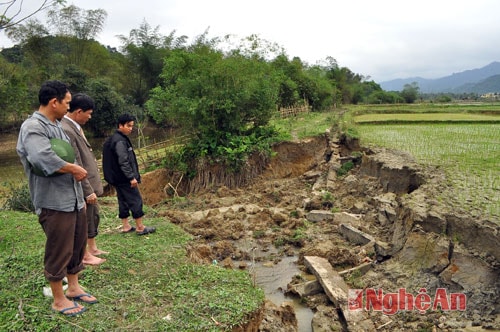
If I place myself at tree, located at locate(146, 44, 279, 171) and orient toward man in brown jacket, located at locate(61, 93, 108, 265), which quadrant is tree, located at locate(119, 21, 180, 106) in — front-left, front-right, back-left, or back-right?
back-right

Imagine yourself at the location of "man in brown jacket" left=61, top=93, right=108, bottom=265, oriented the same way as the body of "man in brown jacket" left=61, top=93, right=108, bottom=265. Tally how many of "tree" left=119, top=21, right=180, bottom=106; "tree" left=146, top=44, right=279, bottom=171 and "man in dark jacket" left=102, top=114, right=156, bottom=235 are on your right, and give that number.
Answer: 0

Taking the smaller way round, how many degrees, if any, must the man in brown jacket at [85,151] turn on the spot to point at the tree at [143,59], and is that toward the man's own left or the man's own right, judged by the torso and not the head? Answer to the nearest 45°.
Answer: approximately 90° to the man's own left

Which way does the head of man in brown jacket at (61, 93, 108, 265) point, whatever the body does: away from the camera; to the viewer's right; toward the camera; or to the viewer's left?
to the viewer's right

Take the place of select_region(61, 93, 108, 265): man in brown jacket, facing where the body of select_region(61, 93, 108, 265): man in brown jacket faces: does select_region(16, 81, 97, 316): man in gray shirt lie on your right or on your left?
on your right

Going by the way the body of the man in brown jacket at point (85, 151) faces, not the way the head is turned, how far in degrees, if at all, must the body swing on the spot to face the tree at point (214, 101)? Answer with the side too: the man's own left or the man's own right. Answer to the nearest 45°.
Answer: approximately 45° to the man's own left

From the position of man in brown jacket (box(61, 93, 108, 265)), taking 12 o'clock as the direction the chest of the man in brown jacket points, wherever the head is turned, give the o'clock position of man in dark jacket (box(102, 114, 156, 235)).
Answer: The man in dark jacket is roughly at 10 o'clock from the man in brown jacket.

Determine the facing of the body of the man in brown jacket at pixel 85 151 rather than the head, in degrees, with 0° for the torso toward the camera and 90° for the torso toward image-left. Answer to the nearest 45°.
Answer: approximately 270°

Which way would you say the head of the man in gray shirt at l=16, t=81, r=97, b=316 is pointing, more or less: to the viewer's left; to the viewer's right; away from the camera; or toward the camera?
to the viewer's right

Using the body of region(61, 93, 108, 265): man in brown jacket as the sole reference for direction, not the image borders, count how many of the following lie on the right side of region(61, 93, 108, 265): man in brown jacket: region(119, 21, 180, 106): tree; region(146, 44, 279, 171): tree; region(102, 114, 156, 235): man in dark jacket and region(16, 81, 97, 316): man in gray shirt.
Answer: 1
